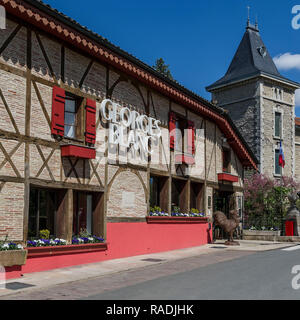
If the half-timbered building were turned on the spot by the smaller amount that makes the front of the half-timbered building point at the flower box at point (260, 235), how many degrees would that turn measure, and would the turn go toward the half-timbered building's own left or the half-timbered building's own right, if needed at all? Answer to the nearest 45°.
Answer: approximately 90° to the half-timbered building's own left

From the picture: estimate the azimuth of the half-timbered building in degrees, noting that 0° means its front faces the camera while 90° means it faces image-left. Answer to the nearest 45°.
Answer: approximately 315°

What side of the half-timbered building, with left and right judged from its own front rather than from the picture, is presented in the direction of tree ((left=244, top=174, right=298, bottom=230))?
left

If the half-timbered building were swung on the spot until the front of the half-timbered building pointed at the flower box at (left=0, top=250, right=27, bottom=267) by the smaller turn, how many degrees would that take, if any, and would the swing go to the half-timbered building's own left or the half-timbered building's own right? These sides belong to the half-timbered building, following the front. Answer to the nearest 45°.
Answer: approximately 45° to the half-timbered building's own right

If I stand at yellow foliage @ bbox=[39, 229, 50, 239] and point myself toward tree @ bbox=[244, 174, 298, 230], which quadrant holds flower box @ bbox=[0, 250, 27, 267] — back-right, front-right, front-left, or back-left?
back-right
